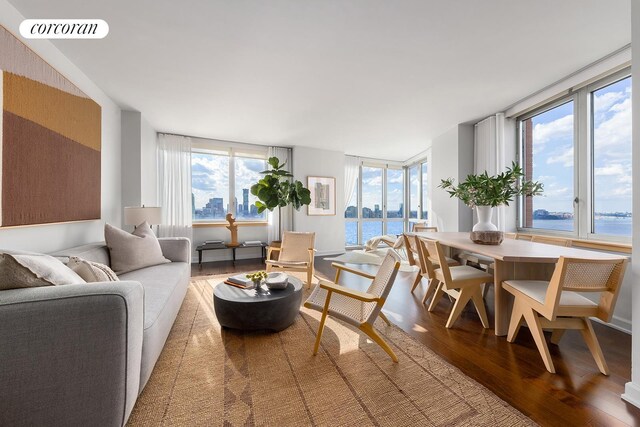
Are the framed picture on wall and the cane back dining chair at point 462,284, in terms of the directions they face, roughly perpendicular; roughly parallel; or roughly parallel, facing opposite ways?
roughly perpendicular

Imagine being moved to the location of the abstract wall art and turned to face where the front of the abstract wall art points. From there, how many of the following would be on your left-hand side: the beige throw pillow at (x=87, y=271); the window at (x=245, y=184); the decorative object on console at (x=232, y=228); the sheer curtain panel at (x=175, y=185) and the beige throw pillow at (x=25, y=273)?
3

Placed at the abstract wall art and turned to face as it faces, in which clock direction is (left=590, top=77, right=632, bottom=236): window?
The window is roughly at 12 o'clock from the abstract wall art.

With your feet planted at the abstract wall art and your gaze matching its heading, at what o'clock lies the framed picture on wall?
The framed picture on wall is roughly at 10 o'clock from the abstract wall art.

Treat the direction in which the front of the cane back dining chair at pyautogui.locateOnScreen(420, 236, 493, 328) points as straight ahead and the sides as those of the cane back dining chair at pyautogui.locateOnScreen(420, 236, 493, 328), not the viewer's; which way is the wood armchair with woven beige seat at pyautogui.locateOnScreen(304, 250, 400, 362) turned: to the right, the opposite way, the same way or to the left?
the opposite way

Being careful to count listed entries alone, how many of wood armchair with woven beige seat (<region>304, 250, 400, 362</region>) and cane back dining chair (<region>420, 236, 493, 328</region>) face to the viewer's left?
1

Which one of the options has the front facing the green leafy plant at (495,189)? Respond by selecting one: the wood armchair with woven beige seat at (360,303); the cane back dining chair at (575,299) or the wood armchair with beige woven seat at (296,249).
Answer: the cane back dining chair

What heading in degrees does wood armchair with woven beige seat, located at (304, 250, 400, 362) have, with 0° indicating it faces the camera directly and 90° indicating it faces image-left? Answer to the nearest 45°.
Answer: approximately 90°

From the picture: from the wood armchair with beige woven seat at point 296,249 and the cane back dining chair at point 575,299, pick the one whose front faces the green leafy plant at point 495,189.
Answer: the cane back dining chair

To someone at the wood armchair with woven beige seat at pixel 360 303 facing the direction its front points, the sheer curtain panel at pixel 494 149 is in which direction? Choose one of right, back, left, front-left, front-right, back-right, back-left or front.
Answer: back-right

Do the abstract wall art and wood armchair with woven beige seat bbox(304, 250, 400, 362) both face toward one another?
yes

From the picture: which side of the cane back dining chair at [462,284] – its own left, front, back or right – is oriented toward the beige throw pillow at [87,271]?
back

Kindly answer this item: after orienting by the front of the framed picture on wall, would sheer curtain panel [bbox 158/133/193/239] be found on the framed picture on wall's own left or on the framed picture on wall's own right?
on the framed picture on wall's own right

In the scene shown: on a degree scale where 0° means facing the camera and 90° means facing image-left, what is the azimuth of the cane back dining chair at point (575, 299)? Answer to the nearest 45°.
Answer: approximately 135°

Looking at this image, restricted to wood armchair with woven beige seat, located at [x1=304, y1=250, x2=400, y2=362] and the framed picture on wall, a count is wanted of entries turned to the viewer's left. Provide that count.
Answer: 1

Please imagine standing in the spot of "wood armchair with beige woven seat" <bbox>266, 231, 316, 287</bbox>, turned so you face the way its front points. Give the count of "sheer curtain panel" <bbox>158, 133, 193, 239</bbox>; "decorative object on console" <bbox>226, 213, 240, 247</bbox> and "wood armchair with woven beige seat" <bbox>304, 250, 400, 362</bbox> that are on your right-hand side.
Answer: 2
